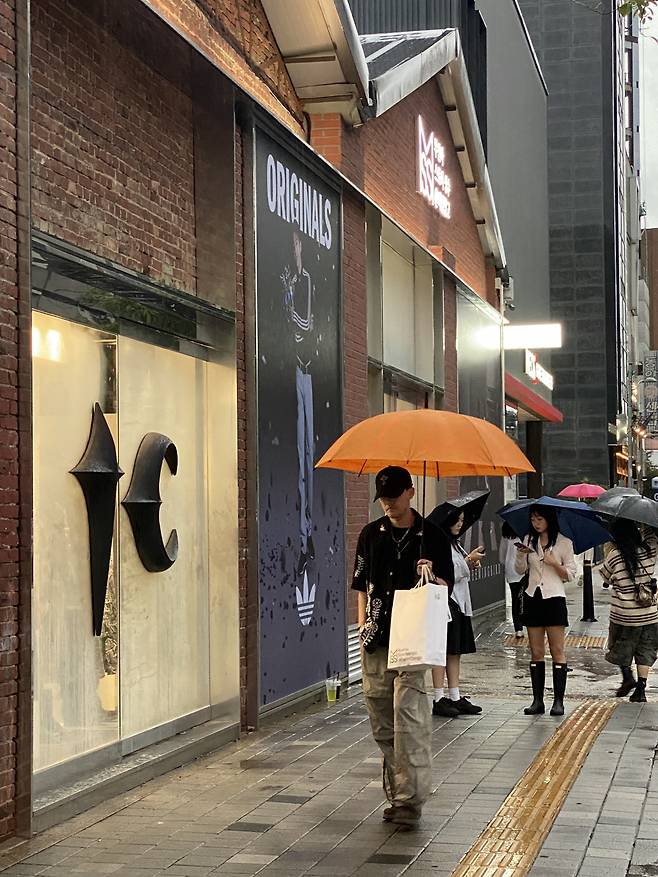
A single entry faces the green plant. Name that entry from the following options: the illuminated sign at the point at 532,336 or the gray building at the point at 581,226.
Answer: the illuminated sign

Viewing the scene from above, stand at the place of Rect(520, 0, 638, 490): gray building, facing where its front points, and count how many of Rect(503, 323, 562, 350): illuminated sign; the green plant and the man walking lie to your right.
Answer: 3

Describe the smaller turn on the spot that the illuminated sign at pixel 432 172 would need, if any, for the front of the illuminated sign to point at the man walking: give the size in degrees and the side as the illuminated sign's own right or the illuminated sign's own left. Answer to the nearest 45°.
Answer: approximately 45° to the illuminated sign's own right

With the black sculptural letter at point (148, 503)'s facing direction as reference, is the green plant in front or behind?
in front

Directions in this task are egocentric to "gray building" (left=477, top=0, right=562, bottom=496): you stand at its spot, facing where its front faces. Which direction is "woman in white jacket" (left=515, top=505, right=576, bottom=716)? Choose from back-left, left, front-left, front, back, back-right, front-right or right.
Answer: front-right

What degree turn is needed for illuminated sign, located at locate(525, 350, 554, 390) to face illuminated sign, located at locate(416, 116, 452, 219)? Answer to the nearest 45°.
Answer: approximately 45° to its right

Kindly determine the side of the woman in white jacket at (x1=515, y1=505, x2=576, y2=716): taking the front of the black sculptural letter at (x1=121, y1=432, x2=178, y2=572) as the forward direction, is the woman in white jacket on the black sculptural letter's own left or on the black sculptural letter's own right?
on the black sculptural letter's own left

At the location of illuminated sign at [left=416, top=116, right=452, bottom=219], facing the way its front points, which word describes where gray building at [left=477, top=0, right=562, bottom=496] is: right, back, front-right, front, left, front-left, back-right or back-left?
back-left

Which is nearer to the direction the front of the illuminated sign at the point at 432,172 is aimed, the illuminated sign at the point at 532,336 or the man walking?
the man walking
